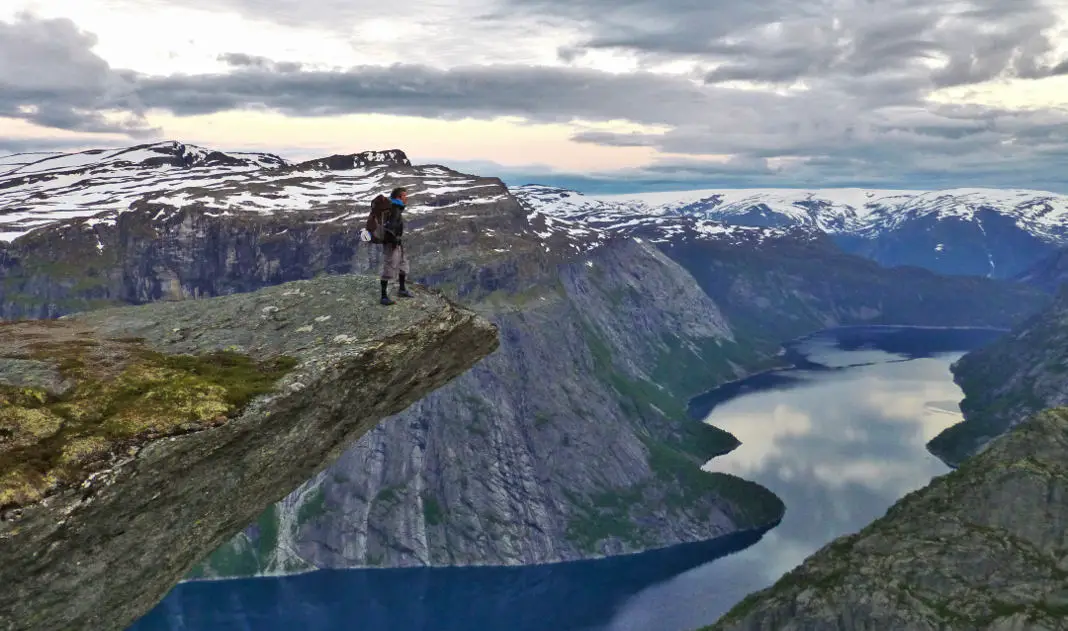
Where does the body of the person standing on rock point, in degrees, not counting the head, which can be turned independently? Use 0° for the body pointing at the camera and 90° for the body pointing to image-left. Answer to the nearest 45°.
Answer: approximately 270°
